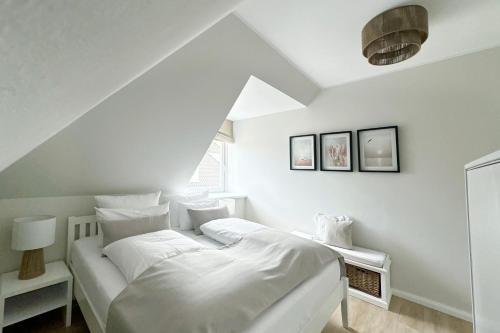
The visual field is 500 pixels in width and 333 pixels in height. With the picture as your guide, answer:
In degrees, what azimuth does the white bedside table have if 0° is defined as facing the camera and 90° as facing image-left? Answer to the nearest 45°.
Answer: approximately 315°

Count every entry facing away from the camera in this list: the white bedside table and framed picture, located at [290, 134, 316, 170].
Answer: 0

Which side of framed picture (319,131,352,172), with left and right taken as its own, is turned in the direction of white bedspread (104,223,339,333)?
front

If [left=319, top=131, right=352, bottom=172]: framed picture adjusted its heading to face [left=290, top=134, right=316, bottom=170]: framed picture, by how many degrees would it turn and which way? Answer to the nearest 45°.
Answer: approximately 45° to its right

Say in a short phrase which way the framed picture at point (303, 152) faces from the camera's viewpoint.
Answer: facing the viewer and to the left of the viewer

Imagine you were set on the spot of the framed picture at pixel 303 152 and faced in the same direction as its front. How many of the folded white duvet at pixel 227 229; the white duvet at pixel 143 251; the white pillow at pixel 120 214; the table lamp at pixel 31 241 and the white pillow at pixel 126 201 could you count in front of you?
5

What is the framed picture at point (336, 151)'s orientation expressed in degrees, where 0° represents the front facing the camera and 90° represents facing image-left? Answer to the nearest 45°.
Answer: approximately 45°

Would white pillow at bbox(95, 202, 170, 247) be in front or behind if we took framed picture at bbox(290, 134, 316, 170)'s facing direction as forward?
in front

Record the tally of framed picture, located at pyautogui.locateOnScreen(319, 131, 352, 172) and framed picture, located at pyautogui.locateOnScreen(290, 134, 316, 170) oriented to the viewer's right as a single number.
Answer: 0

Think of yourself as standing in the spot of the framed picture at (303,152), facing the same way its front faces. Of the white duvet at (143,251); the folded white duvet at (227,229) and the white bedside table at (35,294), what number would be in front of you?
3

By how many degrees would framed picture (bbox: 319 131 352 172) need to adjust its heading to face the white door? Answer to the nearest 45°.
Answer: approximately 45° to its left
